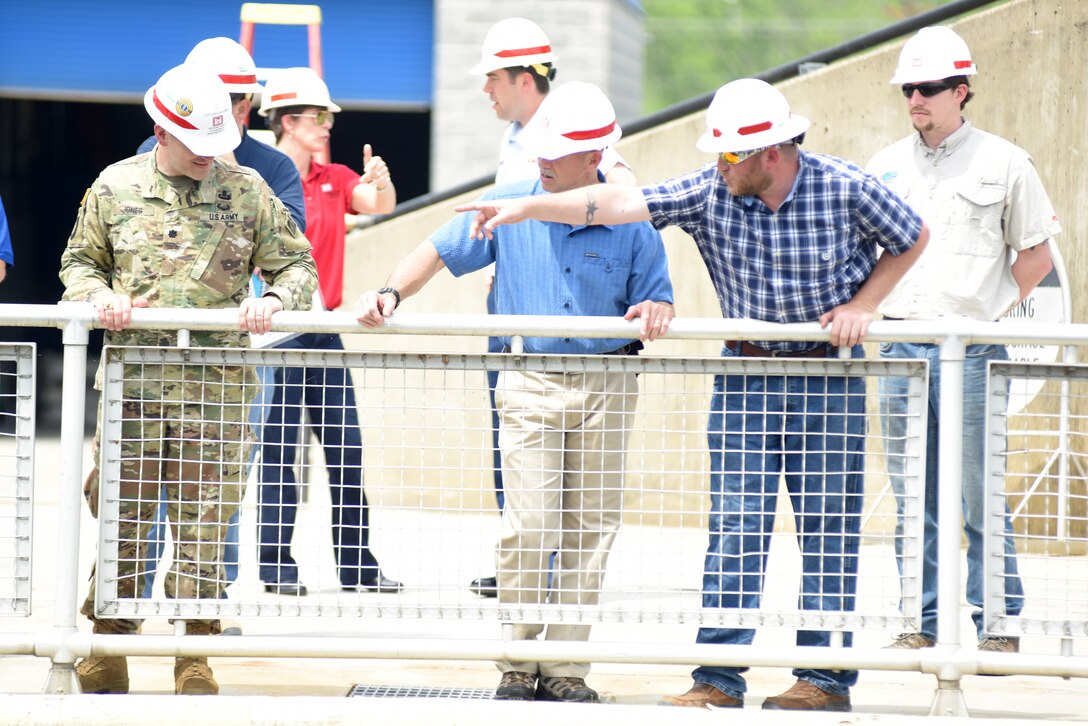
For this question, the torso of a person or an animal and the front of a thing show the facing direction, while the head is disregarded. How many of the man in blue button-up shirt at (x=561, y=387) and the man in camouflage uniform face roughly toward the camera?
2

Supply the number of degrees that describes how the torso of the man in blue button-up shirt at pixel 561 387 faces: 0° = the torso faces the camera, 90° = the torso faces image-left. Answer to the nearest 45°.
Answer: approximately 0°

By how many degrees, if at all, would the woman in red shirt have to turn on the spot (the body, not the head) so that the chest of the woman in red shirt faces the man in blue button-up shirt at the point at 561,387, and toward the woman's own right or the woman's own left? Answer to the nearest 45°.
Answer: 0° — they already face them

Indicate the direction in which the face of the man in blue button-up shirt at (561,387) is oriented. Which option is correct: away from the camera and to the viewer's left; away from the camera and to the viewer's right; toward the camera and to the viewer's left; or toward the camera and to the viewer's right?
toward the camera and to the viewer's left

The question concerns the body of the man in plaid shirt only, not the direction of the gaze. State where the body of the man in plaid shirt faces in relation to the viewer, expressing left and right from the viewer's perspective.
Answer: facing the viewer and to the left of the viewer

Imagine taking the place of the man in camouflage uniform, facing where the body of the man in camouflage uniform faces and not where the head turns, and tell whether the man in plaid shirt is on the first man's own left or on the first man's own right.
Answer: on the first man's own left

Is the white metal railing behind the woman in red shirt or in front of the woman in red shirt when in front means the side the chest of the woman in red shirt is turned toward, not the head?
in front

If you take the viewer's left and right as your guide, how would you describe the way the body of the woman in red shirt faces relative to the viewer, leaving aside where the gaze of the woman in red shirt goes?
facing the viewer and to the right of the viewer
